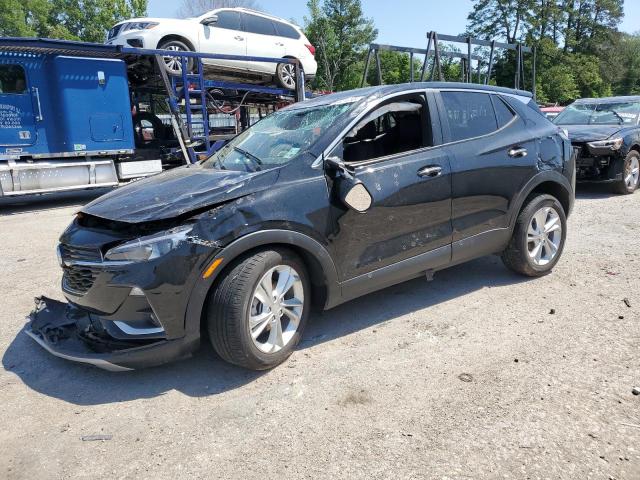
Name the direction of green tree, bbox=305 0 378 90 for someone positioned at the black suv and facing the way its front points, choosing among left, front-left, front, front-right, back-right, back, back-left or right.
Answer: back-right

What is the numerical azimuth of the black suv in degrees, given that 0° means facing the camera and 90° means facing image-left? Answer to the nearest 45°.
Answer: approximately 45°

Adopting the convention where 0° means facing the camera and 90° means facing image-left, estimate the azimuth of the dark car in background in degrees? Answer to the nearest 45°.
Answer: approximately 45°

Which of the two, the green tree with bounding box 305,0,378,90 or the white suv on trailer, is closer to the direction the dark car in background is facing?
the white suv on trailer

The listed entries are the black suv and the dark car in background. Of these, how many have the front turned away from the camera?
0

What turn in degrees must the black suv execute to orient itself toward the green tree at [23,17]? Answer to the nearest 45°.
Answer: approximately 90° to its right

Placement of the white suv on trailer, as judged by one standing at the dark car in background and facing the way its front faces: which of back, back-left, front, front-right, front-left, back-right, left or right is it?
front-right

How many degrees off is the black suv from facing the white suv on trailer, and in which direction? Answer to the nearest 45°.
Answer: approximately 135° to its right

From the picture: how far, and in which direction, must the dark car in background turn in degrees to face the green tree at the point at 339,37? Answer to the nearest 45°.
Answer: approximately 90° to its right

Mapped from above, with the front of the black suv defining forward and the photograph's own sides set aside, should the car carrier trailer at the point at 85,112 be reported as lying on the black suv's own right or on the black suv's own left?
on the black suv's own right
